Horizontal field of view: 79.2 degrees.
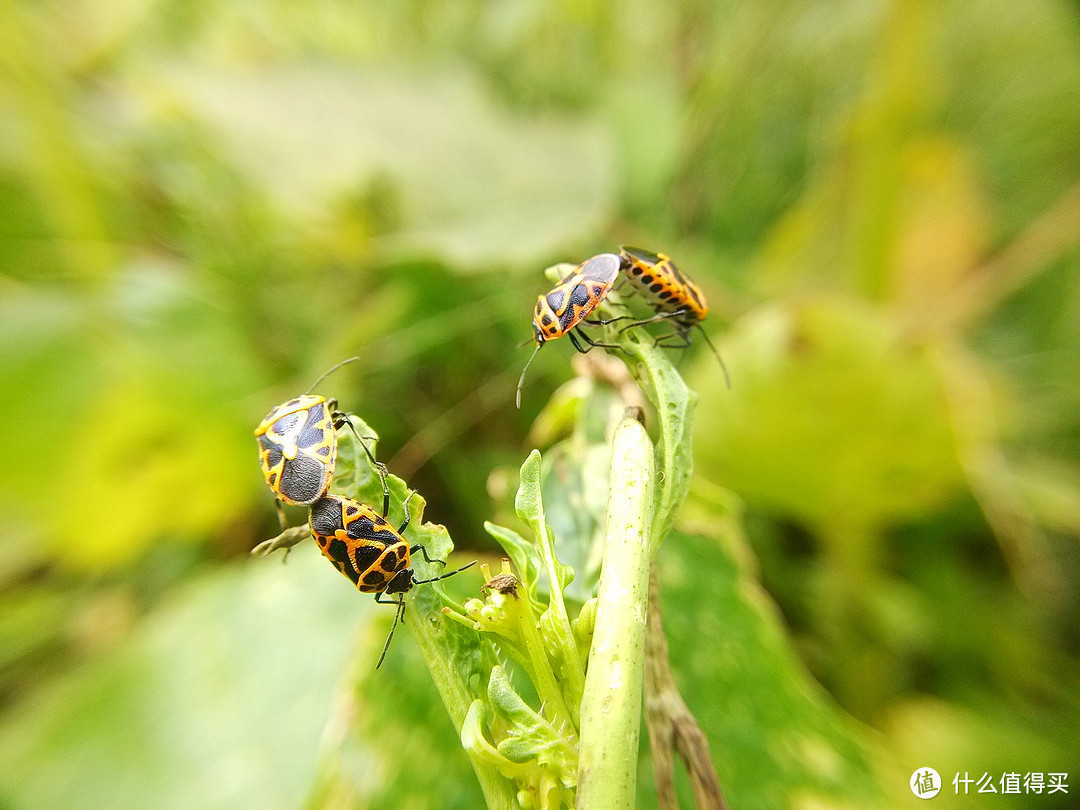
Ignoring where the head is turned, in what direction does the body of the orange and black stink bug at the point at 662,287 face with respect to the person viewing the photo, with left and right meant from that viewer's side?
facing to the right of the viewer

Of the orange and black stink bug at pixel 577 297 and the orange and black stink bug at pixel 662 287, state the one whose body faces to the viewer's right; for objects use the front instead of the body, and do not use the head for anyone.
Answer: the orange and black stink bug at pixel 662 287

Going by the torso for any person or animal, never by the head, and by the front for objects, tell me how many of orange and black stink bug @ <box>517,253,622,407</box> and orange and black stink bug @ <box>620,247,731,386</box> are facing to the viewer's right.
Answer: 1

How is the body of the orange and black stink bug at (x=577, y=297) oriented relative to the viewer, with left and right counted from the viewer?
facing the viewer and to the left of the viewer
